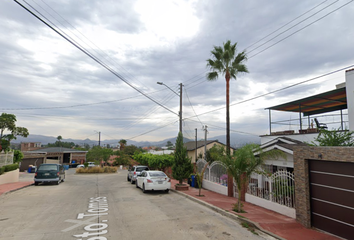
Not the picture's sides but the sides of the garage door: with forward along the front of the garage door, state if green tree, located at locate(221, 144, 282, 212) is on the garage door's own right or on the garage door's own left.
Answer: on the garage door's own right

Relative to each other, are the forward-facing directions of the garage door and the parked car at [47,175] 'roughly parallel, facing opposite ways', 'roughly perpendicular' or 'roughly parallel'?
roughly perpendicular

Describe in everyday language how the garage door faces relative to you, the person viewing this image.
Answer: facing the viewer and to the left of the viewer

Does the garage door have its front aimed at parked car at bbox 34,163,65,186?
no

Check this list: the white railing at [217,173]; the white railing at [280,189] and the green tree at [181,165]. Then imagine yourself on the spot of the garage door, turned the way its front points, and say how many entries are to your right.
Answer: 3

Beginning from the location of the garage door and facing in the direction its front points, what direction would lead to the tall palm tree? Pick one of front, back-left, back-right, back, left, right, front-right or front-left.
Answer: right

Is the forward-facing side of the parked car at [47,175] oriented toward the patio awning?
no

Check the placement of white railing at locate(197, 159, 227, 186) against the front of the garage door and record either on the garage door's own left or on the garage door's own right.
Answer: on the garage door's own right

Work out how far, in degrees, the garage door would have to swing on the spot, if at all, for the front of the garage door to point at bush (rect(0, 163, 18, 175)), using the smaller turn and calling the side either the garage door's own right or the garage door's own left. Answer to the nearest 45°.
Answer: approximately 45° to the garage door's own right
